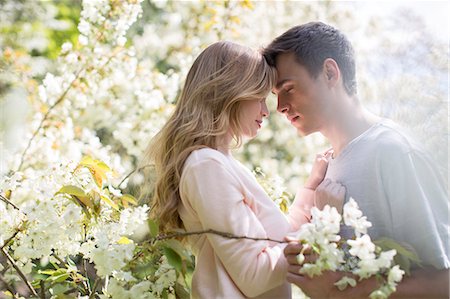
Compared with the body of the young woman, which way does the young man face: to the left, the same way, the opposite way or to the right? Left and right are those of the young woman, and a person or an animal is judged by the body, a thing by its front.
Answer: the opposite way

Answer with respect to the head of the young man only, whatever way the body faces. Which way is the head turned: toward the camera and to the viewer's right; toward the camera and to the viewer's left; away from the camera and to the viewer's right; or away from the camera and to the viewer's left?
toward the camera and to the viewer's left

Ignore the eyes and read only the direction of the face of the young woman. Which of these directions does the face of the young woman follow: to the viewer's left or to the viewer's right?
to the viewer's right

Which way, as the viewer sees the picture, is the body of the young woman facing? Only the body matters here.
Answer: to the viewer's right

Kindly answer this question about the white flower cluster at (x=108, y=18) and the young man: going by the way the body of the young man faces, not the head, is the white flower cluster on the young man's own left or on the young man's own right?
on the young man's own right

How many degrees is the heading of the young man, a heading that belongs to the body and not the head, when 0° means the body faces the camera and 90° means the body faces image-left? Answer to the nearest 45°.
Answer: approximately 90°

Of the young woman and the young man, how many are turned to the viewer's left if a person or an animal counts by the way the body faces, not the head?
1
